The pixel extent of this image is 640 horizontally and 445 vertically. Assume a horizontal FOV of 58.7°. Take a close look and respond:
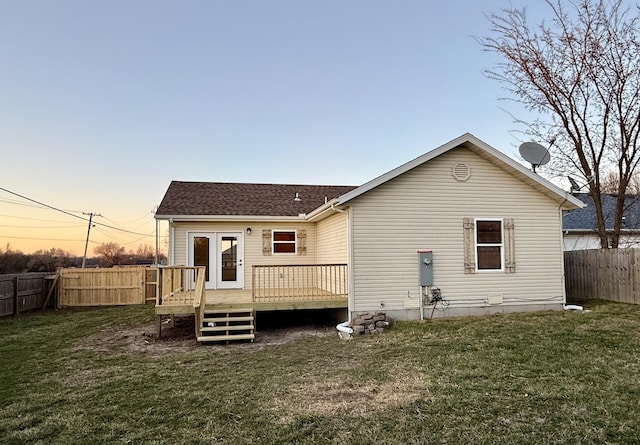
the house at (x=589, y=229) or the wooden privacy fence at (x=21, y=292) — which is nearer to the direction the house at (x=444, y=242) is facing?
the house

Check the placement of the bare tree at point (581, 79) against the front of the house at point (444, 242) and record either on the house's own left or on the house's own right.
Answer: on the house's own right

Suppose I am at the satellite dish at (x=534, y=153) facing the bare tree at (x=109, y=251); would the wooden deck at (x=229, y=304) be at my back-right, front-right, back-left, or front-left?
front-left

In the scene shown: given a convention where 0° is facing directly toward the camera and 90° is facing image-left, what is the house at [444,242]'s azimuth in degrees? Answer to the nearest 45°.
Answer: approximately 180°

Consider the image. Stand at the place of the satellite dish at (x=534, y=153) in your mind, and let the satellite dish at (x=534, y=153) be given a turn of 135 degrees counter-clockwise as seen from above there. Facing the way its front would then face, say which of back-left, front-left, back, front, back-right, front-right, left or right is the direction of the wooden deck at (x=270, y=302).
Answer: back-left

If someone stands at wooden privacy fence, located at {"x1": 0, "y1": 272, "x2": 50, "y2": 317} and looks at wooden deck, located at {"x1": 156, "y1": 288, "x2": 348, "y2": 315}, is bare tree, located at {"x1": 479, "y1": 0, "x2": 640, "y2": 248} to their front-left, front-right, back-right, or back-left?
front-left

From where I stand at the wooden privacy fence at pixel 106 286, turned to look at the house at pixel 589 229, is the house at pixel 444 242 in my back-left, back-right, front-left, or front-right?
front-right

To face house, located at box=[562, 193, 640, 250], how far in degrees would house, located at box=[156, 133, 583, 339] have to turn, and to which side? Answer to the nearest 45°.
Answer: approximately 45° to its right

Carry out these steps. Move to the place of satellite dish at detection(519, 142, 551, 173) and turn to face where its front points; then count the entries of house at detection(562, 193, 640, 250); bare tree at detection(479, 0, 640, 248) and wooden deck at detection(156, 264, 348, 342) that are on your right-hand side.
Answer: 1

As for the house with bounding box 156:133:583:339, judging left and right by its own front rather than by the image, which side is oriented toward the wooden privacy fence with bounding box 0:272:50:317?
left

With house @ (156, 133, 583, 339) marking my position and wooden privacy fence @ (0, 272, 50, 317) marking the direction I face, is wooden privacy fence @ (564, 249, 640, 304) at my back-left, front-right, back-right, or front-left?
back-right
